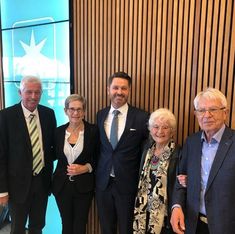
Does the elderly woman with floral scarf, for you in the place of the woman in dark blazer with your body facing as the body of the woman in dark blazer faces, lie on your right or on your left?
on your left

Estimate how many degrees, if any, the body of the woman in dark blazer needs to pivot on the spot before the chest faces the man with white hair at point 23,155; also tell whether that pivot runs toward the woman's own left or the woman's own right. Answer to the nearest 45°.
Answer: approximately 90° to the woman's own right

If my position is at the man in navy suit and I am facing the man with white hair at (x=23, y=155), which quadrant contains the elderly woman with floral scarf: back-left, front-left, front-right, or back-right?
back-left

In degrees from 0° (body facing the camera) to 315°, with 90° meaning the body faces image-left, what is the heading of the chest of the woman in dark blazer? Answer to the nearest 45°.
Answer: approximately 0°

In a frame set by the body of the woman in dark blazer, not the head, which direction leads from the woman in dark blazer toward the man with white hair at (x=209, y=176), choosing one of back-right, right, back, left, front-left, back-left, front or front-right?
front-left

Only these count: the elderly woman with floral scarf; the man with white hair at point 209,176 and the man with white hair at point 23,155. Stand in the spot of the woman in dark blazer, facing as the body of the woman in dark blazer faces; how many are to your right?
1
